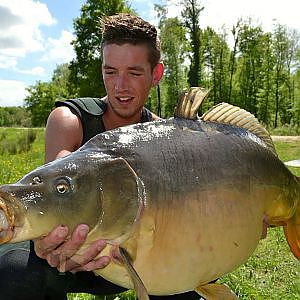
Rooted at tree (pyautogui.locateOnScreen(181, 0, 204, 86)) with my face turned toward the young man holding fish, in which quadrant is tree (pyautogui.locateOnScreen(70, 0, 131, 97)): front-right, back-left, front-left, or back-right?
front-right

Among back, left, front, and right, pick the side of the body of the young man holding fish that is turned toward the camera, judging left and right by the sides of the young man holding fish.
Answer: front

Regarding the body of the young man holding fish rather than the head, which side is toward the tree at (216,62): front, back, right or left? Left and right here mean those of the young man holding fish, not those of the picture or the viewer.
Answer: back

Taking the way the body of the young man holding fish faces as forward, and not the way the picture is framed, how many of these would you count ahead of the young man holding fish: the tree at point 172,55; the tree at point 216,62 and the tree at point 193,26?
0

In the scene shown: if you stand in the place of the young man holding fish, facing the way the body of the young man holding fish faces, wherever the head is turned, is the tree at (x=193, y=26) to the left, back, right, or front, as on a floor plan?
back

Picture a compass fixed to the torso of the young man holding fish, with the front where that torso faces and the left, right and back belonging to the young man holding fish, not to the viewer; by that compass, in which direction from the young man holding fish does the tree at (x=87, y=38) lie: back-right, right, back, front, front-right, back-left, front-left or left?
back

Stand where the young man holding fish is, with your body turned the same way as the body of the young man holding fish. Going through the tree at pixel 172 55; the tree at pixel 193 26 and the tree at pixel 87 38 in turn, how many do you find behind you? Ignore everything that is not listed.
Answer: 3

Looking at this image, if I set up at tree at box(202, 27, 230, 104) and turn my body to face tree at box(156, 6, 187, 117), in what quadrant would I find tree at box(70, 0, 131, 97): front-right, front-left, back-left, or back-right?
front-left

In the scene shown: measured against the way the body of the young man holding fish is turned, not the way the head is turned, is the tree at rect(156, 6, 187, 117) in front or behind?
behind
